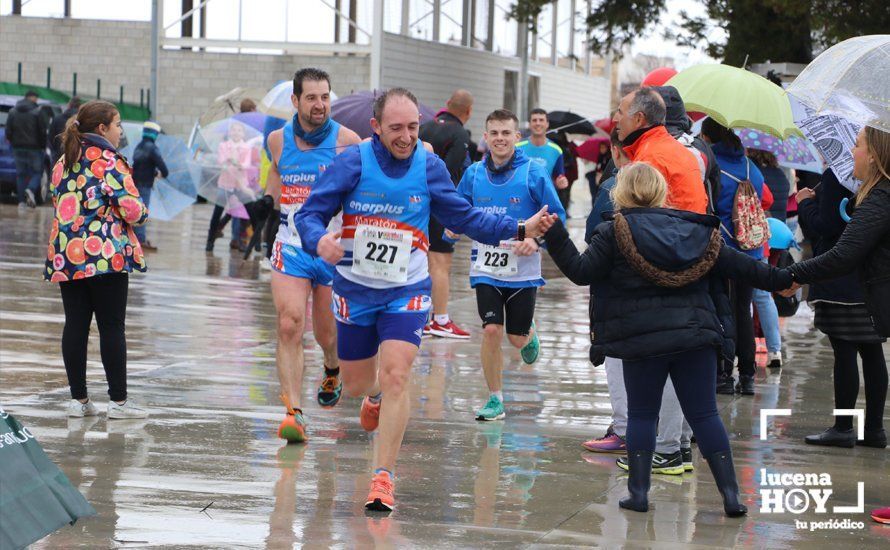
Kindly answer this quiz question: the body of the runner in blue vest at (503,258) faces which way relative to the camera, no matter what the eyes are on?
toward the camera

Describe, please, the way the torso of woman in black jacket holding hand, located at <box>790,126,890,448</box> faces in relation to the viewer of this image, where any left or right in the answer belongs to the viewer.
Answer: facing to the left of the viewer

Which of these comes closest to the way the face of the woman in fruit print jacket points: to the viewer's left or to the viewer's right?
to the viewer's right

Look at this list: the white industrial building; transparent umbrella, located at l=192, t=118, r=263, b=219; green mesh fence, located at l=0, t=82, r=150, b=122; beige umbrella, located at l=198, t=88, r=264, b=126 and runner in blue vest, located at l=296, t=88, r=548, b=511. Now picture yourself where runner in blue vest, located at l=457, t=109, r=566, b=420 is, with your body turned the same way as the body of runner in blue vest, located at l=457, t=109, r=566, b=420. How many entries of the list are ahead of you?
1

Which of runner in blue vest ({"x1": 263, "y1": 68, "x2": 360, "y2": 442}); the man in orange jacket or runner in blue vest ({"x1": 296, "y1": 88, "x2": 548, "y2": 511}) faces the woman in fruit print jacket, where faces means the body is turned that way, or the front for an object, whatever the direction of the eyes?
the man in orange jacket

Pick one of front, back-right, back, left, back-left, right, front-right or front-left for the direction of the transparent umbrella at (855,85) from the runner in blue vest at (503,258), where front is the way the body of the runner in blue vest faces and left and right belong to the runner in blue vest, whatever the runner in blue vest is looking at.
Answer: front-left

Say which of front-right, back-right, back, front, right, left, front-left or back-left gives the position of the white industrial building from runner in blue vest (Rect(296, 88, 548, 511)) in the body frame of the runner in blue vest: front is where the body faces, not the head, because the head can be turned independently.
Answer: back

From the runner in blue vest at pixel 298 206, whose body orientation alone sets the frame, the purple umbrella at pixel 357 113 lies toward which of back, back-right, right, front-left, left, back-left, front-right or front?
back

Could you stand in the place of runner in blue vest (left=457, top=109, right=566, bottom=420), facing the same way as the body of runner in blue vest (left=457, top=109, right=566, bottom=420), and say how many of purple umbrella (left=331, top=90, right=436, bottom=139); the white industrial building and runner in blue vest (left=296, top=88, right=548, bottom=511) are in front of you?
1

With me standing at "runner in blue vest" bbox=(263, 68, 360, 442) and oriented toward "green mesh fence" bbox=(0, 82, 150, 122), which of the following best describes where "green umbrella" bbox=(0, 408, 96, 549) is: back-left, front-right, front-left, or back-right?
back-left

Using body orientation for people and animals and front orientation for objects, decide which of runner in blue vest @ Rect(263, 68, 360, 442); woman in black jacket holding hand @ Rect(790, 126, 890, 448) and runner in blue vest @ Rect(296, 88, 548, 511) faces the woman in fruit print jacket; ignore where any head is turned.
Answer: the woman in black jacket holding hand

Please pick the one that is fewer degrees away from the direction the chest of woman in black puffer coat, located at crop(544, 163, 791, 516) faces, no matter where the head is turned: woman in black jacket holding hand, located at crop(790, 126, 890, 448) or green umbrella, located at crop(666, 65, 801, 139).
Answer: the green umbrella

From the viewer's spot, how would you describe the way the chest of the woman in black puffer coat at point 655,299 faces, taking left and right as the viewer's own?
facing away from the viewer
